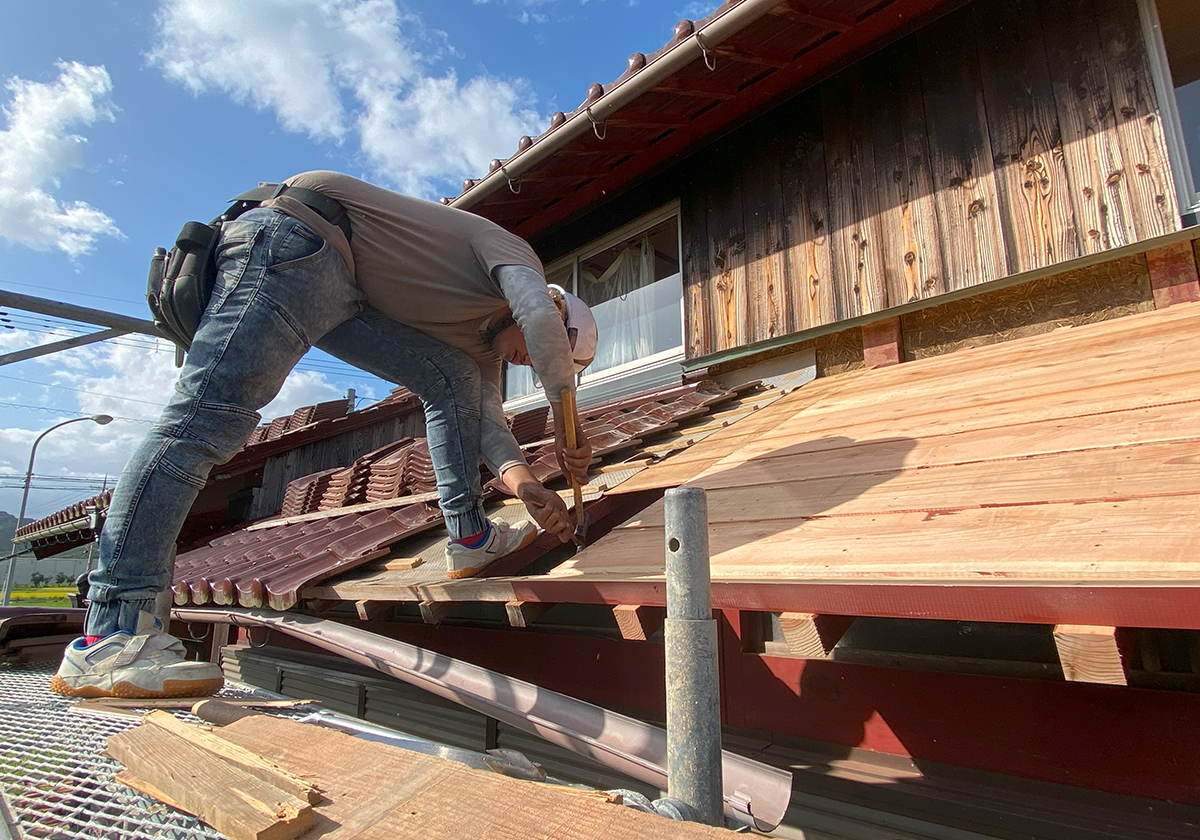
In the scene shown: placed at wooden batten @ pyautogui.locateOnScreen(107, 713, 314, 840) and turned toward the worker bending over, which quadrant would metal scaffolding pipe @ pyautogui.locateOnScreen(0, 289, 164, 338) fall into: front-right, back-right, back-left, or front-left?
front-left

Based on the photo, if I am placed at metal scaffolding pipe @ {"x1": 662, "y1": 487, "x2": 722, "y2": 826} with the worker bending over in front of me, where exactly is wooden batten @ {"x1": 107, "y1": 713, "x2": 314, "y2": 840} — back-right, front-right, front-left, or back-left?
front-left

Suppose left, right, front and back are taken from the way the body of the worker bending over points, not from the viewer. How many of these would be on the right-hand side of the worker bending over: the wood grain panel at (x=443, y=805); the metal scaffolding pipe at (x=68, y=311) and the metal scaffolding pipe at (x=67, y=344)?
1

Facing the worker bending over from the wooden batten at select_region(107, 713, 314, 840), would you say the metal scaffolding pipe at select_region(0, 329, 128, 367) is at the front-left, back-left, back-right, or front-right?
front-left

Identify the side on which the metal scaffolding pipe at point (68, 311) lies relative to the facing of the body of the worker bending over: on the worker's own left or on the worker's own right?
on the worker's own left

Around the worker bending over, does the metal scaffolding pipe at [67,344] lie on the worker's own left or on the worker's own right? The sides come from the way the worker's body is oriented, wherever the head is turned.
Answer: on the worker's own left

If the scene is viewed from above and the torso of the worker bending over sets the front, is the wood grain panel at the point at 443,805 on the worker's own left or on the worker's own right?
on the worker's own right

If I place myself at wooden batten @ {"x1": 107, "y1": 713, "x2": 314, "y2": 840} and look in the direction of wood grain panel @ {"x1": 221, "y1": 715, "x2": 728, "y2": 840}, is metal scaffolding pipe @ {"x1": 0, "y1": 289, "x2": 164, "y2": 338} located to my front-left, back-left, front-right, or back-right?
back-left

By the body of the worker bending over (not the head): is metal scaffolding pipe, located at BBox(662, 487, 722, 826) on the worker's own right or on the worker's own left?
on the worker's own right

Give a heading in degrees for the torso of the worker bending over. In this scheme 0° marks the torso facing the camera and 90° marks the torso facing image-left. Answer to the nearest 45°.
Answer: approximately 270°
